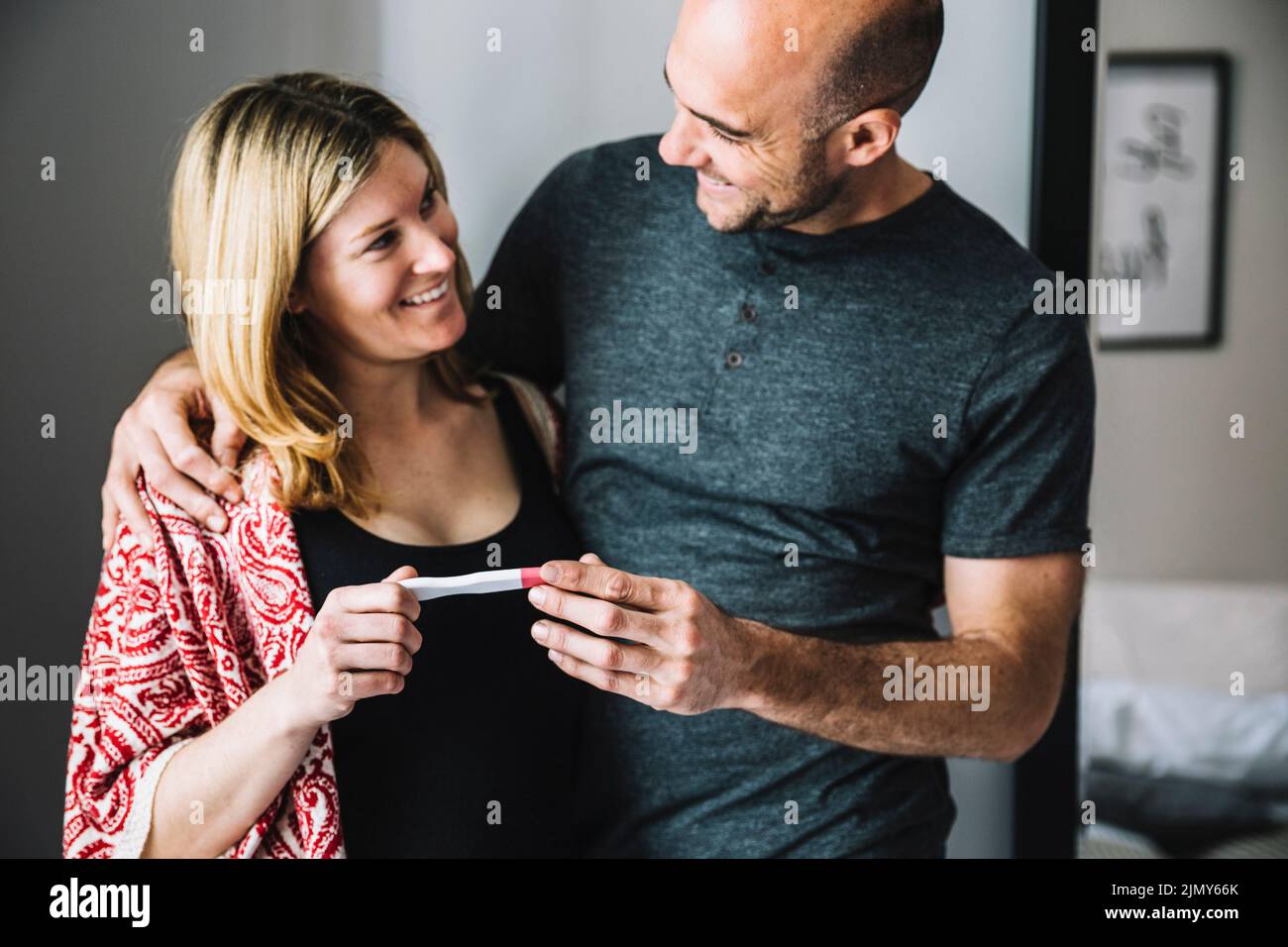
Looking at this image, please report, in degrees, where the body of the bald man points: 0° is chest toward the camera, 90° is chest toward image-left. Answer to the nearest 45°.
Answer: approximately 45°

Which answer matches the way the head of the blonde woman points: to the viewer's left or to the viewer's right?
to the viewer's right

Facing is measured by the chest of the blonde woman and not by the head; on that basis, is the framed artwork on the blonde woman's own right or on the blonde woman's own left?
on the blonde woman's own left

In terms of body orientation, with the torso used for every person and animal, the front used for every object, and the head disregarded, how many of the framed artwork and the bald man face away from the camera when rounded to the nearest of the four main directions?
0

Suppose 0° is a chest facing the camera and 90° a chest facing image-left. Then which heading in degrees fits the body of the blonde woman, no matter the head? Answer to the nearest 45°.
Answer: approximately 315°

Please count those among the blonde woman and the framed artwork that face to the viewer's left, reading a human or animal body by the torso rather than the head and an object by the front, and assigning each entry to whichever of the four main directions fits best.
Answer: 0

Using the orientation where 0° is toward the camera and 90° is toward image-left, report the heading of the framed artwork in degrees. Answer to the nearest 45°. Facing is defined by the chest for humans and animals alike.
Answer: approximately 0°
